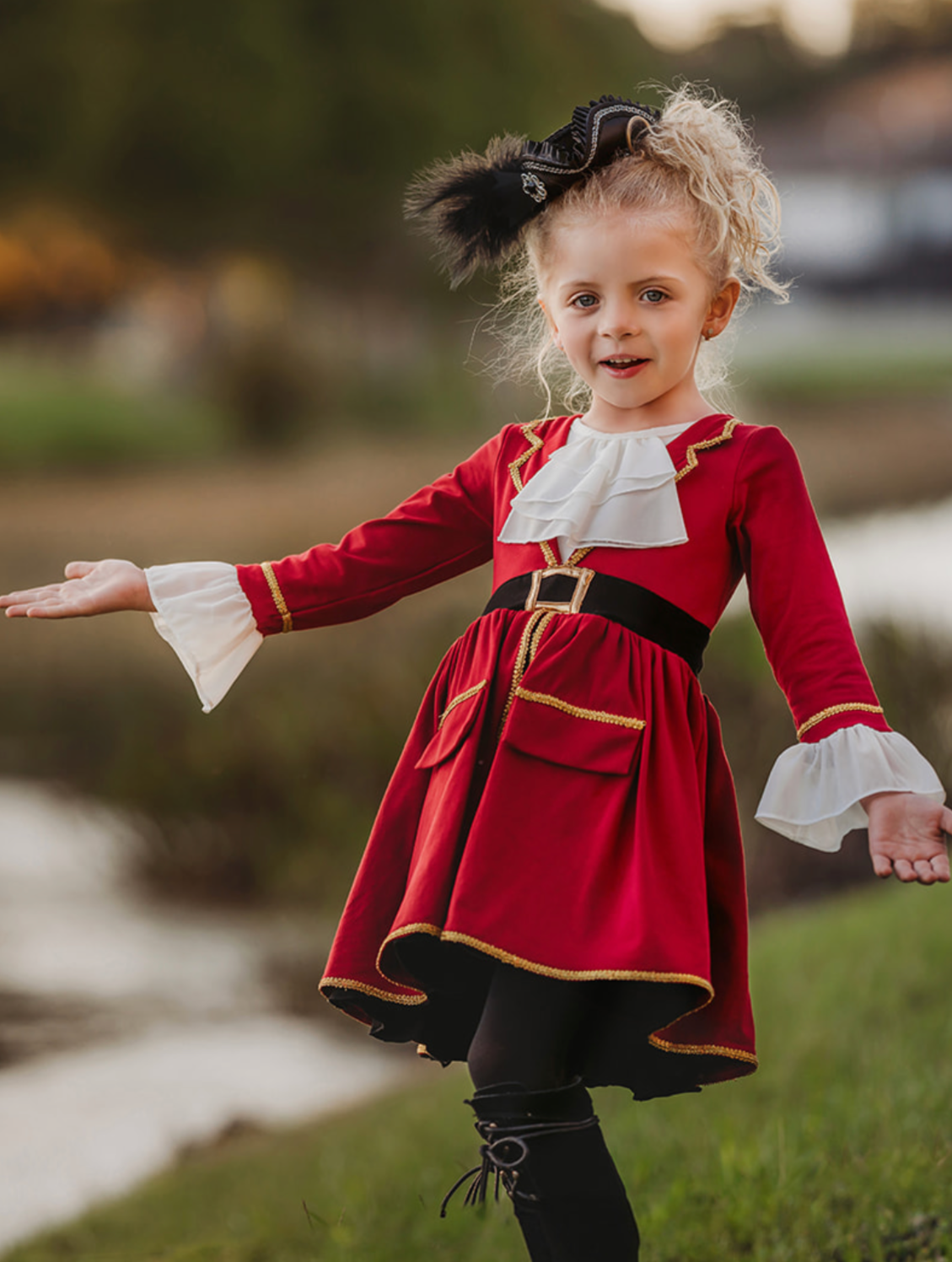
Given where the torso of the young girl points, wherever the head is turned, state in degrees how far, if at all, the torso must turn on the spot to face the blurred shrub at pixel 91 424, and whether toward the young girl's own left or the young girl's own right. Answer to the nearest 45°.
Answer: approximately 135° to the young girl's own right

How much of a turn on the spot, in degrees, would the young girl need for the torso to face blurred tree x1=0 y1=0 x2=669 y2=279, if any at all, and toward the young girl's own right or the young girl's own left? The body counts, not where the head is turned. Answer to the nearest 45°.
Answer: approximately 135° to the young girl's own right

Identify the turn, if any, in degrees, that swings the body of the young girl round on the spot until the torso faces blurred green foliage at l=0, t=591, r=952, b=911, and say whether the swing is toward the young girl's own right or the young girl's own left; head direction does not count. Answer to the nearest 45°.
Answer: approximately 135° to the young girl's own right

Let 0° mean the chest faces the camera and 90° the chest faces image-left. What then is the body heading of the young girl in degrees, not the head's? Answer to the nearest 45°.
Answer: approximately 45°
